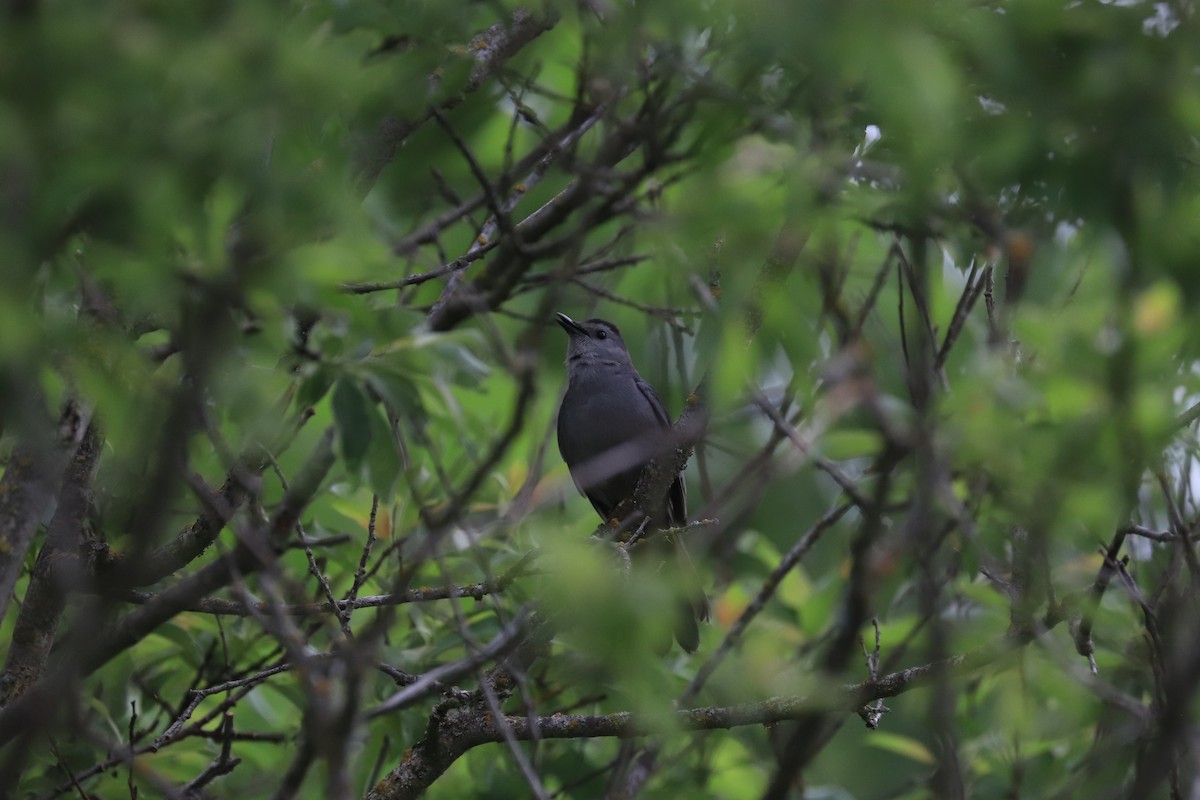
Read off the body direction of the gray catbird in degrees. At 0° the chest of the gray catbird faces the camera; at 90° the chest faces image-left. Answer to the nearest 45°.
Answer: approximately 45°
